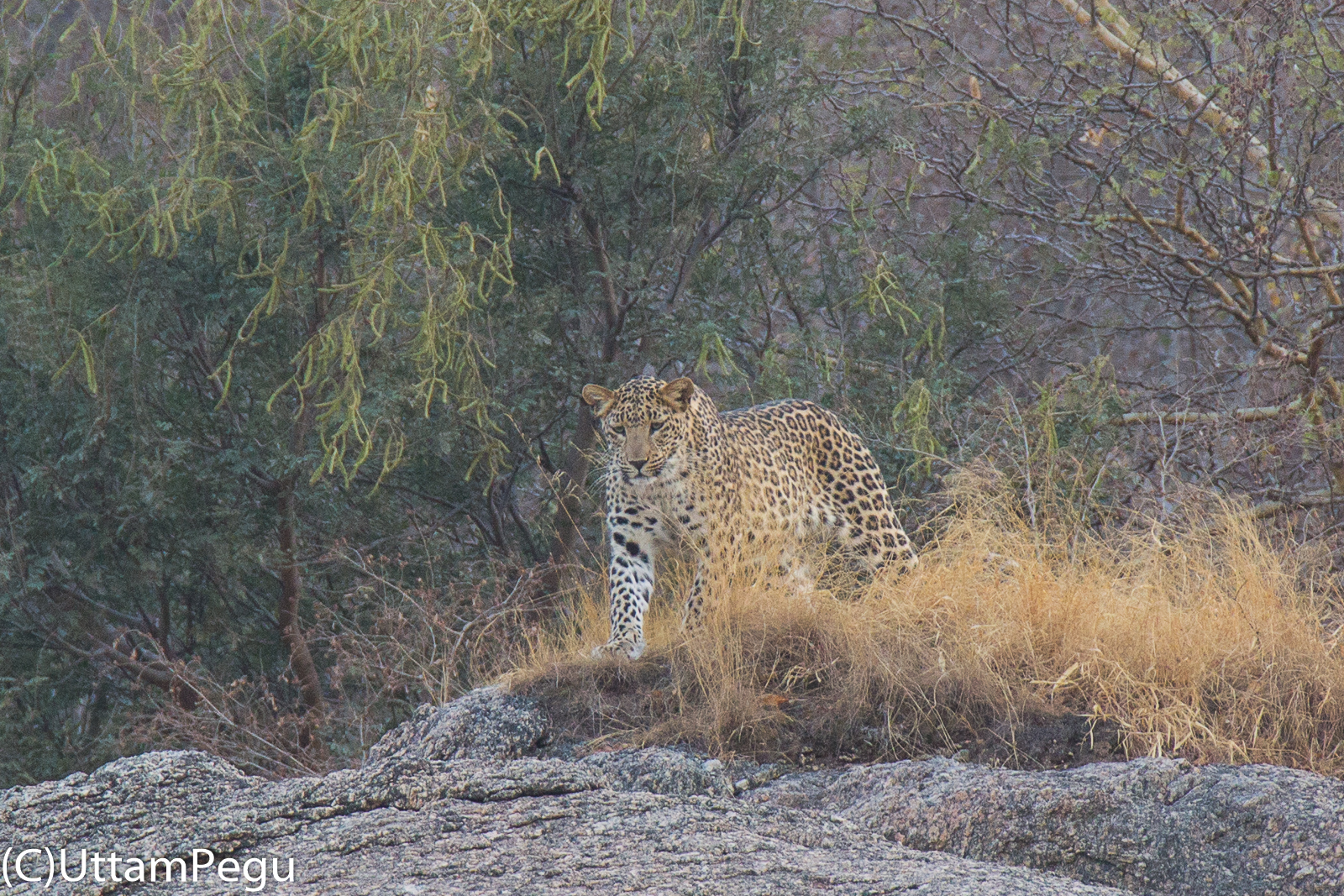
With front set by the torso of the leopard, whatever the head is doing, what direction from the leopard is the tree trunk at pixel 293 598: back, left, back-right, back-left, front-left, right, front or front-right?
right

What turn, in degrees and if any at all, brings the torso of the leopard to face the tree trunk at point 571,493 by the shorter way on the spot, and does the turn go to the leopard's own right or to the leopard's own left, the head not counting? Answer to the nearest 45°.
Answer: approximately 135° to the leopard's own right

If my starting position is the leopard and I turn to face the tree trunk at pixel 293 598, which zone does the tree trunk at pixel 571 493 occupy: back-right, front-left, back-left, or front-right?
front-right

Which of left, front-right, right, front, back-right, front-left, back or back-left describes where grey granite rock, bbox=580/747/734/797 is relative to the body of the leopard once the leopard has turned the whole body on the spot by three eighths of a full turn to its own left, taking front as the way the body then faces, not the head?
right

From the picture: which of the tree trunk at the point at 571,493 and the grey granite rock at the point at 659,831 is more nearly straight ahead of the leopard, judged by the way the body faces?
the grey granite rock

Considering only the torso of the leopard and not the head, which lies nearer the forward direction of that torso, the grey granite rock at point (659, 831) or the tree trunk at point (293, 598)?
the grey granite rock

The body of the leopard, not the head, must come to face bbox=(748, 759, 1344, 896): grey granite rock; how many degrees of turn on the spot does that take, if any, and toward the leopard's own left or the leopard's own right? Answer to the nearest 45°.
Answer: approximately 90° to the leopard's own left

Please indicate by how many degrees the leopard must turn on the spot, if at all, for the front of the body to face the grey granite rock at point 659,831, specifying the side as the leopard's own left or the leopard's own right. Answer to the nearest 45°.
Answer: approximately 45° to the leopard's own left

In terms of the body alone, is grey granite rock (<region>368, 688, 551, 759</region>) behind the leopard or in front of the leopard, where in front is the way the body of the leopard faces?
in front
